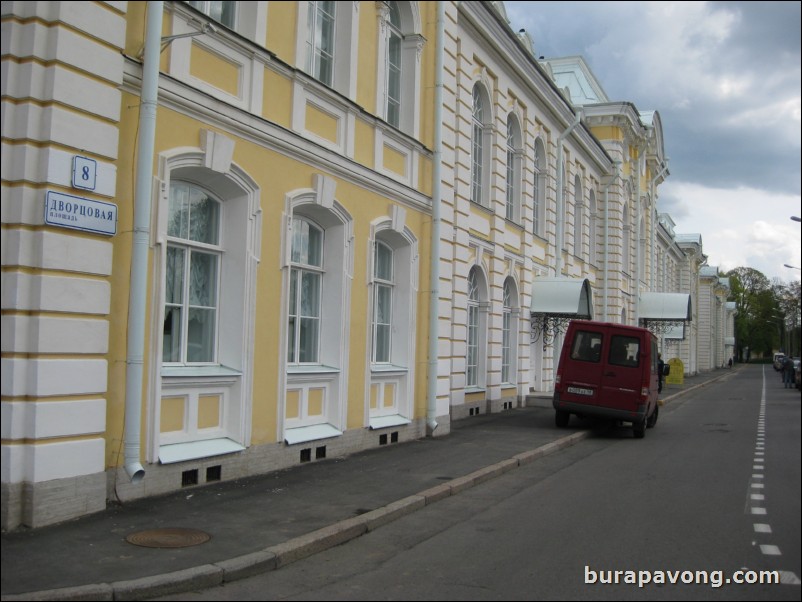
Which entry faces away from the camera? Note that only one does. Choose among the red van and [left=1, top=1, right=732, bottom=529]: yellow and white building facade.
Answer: the red van

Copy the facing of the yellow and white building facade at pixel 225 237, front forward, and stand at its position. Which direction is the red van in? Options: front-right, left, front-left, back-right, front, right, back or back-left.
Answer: left

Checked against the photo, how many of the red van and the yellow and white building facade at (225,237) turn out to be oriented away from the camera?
1

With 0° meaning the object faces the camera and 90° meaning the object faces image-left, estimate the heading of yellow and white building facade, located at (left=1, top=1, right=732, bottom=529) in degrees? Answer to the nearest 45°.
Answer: approximately 315°

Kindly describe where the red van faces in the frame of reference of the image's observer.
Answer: facing away from the viewer
